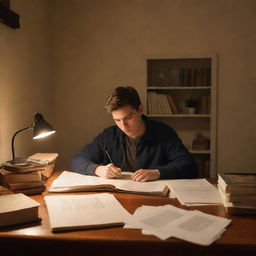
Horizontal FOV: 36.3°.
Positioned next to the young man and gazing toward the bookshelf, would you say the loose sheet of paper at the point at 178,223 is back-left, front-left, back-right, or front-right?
back-right

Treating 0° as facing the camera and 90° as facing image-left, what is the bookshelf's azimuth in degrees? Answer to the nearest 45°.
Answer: approximately 0°

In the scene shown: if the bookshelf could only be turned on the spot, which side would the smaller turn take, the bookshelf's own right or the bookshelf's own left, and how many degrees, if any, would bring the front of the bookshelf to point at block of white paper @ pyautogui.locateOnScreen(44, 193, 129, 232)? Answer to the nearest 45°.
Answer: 0° — it already faces it

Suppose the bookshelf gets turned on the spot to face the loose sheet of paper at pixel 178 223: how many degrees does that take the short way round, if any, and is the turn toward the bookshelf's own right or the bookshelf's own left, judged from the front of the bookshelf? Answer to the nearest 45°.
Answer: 0° — it already faces it
